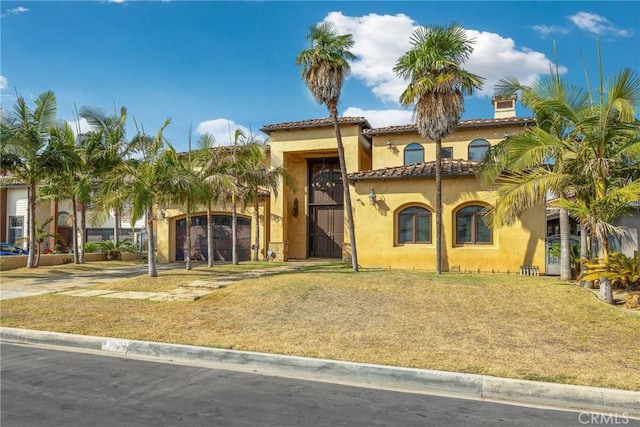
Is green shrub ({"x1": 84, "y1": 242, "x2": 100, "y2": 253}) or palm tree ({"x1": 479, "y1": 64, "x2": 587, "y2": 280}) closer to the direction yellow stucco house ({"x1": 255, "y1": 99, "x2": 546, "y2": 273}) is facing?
the palm tree

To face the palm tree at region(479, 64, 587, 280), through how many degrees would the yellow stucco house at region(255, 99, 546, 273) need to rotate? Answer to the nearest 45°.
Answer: approximately 45° to its left

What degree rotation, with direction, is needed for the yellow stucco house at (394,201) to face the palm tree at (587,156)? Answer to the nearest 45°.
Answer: approximately 45° to its left

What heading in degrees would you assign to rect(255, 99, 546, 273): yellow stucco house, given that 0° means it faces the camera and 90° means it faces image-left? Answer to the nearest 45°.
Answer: approximately 0°

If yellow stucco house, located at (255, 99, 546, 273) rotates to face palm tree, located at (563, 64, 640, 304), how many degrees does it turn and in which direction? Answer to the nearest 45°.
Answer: approximately 45° to its left
